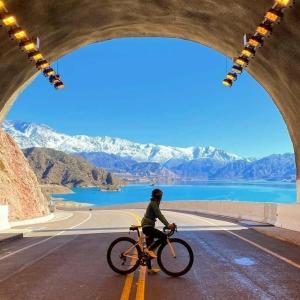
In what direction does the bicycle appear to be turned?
to the viewer's right

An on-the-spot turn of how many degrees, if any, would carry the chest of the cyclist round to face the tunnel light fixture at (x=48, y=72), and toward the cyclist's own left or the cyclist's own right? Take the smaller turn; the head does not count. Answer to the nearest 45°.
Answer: approximately 135° to the cyclist's own left

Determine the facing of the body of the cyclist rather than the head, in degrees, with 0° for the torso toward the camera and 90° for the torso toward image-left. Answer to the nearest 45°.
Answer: approximately 270°
